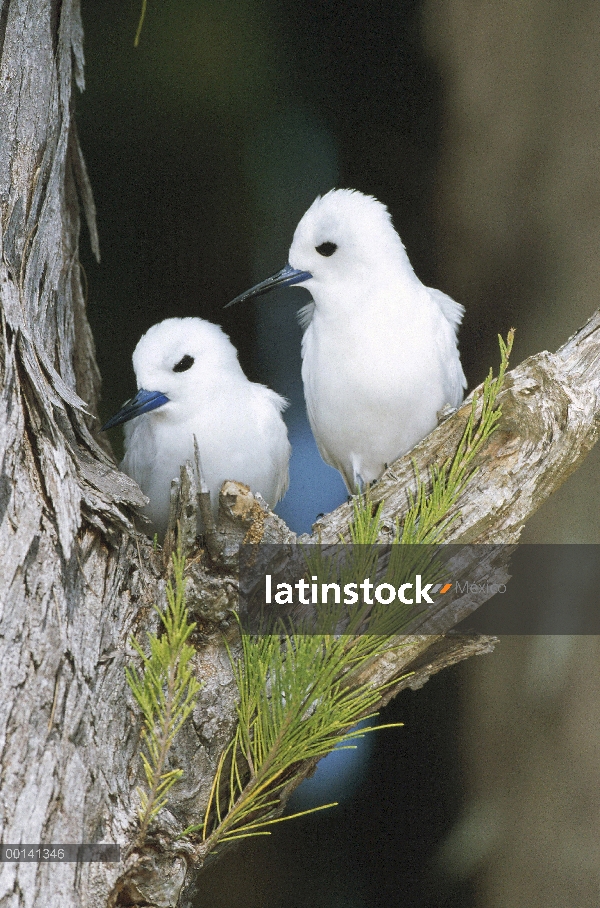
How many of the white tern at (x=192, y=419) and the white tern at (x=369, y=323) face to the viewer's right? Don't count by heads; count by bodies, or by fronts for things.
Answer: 0

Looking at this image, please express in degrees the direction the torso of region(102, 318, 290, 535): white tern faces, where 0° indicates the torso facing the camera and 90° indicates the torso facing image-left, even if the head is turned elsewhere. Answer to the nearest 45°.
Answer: approximately 45°
